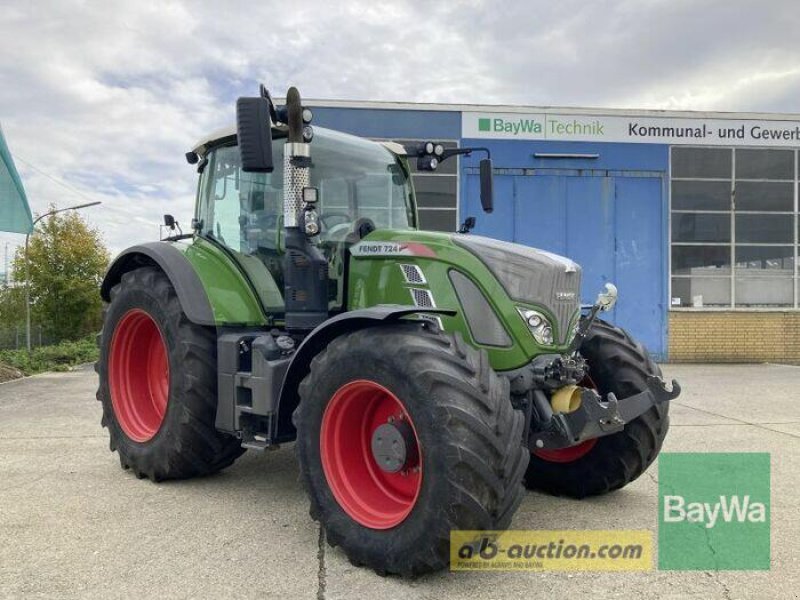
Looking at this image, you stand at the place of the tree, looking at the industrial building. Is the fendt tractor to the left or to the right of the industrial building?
right

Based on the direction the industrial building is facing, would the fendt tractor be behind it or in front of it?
in front

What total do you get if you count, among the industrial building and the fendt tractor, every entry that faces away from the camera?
0

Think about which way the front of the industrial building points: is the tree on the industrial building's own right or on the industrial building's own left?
on the industrial building's own right

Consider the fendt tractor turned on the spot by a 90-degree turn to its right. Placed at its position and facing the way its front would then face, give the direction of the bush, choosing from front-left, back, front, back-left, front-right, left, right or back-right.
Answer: right

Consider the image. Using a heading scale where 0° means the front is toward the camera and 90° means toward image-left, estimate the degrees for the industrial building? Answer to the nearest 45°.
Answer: approximately 0°

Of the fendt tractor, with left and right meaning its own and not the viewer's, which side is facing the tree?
back

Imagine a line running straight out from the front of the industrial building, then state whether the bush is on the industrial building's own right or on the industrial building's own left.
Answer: on the industrial building's own right

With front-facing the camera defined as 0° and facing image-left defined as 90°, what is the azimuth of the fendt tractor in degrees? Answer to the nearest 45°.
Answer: approximately 315°
